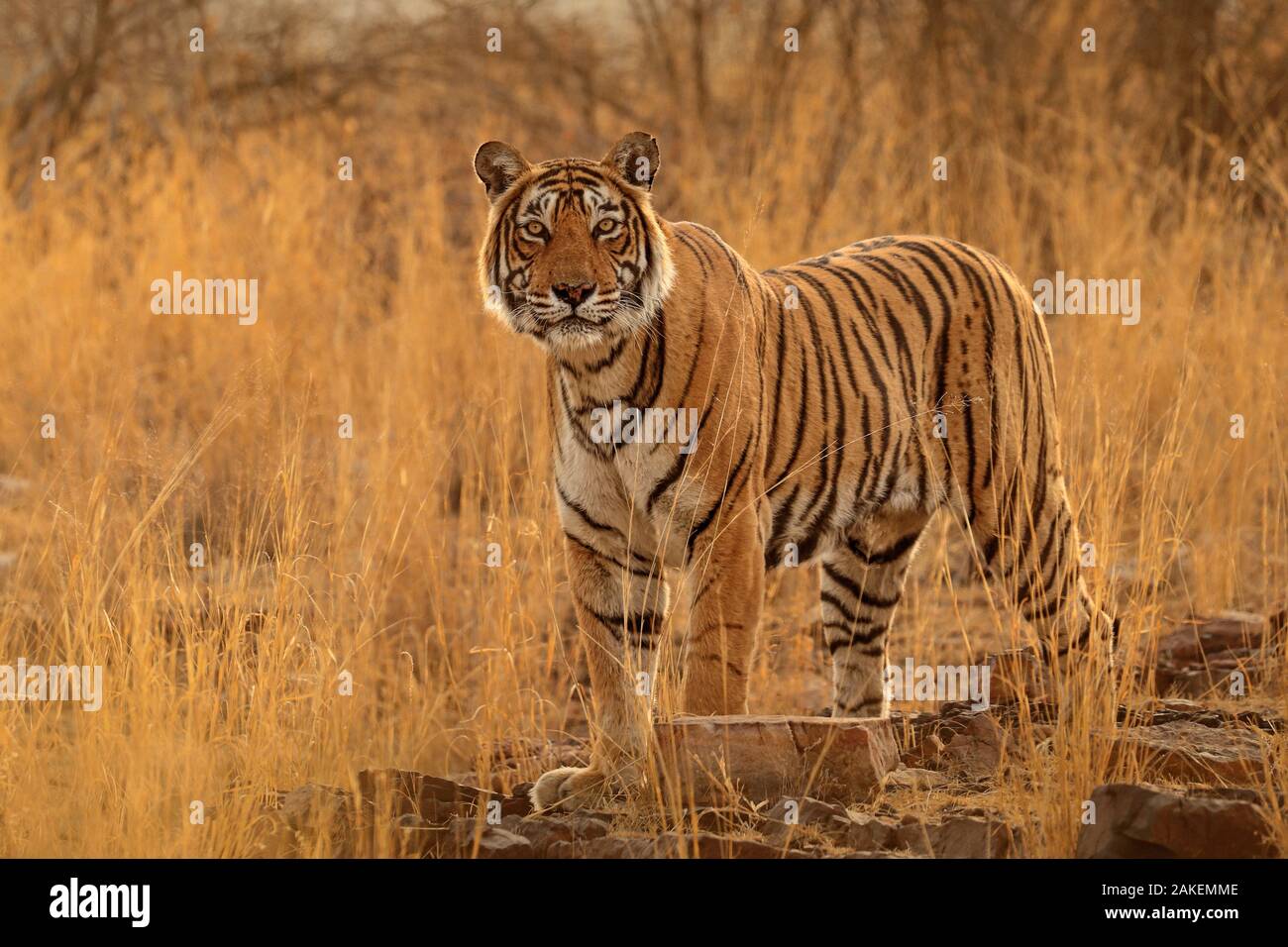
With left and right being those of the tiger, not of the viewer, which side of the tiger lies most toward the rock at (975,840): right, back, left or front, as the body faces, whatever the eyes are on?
left

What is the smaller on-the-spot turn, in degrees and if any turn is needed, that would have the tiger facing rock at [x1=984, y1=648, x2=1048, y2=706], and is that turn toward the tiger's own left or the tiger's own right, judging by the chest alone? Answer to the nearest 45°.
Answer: approximately 180°

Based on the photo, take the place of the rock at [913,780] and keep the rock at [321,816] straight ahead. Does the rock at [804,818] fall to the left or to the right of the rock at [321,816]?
left

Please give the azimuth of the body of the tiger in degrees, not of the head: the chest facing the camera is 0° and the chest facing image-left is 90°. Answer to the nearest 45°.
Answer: approximately 45°

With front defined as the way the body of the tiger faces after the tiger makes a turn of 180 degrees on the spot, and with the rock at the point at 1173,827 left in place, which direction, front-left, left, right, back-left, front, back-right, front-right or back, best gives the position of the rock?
right

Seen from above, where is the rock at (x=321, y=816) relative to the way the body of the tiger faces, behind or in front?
in front

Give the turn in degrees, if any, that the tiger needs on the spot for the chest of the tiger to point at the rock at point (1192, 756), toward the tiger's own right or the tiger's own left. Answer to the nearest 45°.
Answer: approximately 135° to the tiger's own left
